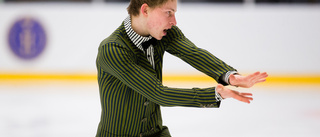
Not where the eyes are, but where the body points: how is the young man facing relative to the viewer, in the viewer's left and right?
facing the viewer and to the right of the viewer

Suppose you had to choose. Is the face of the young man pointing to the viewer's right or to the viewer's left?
to the viewer's right

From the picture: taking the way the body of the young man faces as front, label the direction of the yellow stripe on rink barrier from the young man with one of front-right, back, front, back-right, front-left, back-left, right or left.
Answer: back-left
